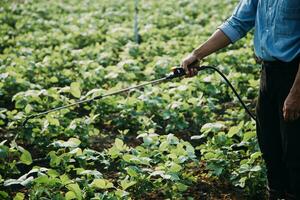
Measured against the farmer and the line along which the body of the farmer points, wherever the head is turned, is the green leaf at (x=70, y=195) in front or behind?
in front

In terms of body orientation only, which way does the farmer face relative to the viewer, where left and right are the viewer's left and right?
facing the viewer and to the left of the viewer
